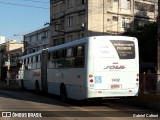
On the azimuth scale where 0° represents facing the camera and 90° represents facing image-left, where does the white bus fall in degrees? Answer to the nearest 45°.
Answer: approximately 135°
